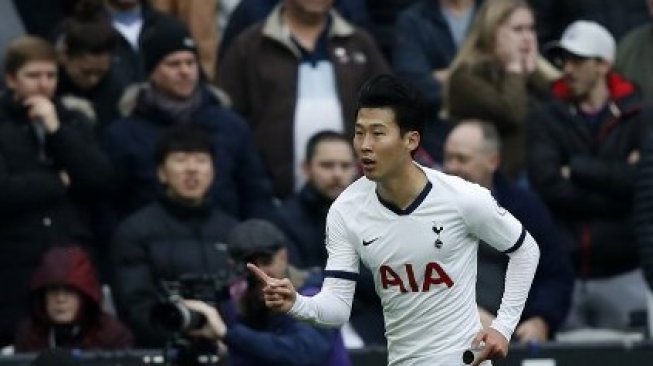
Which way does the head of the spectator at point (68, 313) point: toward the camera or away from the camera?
toward the camera

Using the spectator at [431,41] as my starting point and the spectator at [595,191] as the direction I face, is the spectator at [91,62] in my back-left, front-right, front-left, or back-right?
back-right

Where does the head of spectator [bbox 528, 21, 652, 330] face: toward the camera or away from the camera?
toward the camera

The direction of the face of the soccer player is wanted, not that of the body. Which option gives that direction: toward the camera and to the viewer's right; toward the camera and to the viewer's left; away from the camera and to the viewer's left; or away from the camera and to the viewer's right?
toward the camera and to the viewer's left

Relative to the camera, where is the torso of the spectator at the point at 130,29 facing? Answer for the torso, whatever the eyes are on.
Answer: toward the camera

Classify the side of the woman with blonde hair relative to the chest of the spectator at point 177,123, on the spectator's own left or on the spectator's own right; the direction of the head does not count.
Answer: on the spectator's own left

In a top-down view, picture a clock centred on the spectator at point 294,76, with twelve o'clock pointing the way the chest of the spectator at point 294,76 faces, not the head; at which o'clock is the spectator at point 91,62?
the spectator at point 91,62 is roughly at 3 o'clock from the spectator at point 294,76.

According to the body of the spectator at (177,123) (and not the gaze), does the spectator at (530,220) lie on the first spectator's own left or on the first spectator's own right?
on the first spectator's own left

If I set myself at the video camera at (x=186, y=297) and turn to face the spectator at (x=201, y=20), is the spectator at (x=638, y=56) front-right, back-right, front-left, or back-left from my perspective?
front-right

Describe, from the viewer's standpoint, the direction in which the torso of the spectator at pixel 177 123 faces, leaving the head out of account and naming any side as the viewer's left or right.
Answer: facing the viewer

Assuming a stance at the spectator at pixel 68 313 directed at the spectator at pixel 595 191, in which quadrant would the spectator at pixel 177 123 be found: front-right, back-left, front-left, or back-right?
front-left

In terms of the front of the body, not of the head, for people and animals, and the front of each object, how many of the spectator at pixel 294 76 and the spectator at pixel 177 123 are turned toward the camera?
2

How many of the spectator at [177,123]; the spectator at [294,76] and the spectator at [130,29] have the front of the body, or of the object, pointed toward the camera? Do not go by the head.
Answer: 3

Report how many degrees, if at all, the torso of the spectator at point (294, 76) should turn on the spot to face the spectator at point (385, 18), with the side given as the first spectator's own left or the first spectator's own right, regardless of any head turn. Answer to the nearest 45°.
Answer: approximately 135° to the first spectator's own left
